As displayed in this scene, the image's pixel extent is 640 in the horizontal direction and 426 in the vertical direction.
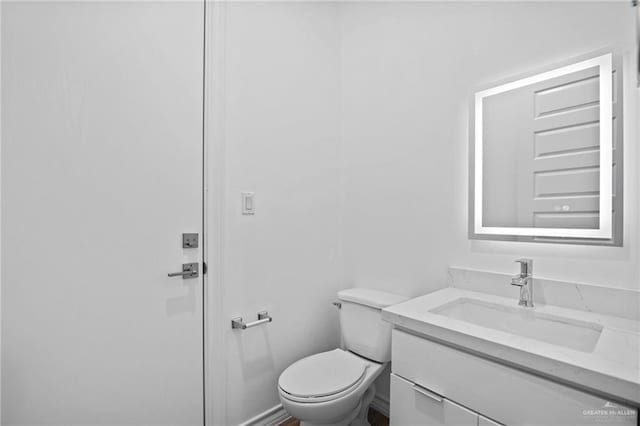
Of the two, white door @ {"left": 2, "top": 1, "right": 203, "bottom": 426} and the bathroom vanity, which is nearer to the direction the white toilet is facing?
the white door

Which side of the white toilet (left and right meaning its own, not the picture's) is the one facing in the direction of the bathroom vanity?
left

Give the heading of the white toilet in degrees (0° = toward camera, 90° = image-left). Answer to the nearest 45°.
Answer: approximately 45°

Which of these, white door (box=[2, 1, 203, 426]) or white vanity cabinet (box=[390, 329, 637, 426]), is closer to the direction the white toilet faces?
the white door

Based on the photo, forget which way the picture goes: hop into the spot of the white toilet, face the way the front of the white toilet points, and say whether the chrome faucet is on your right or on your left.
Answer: on your left
